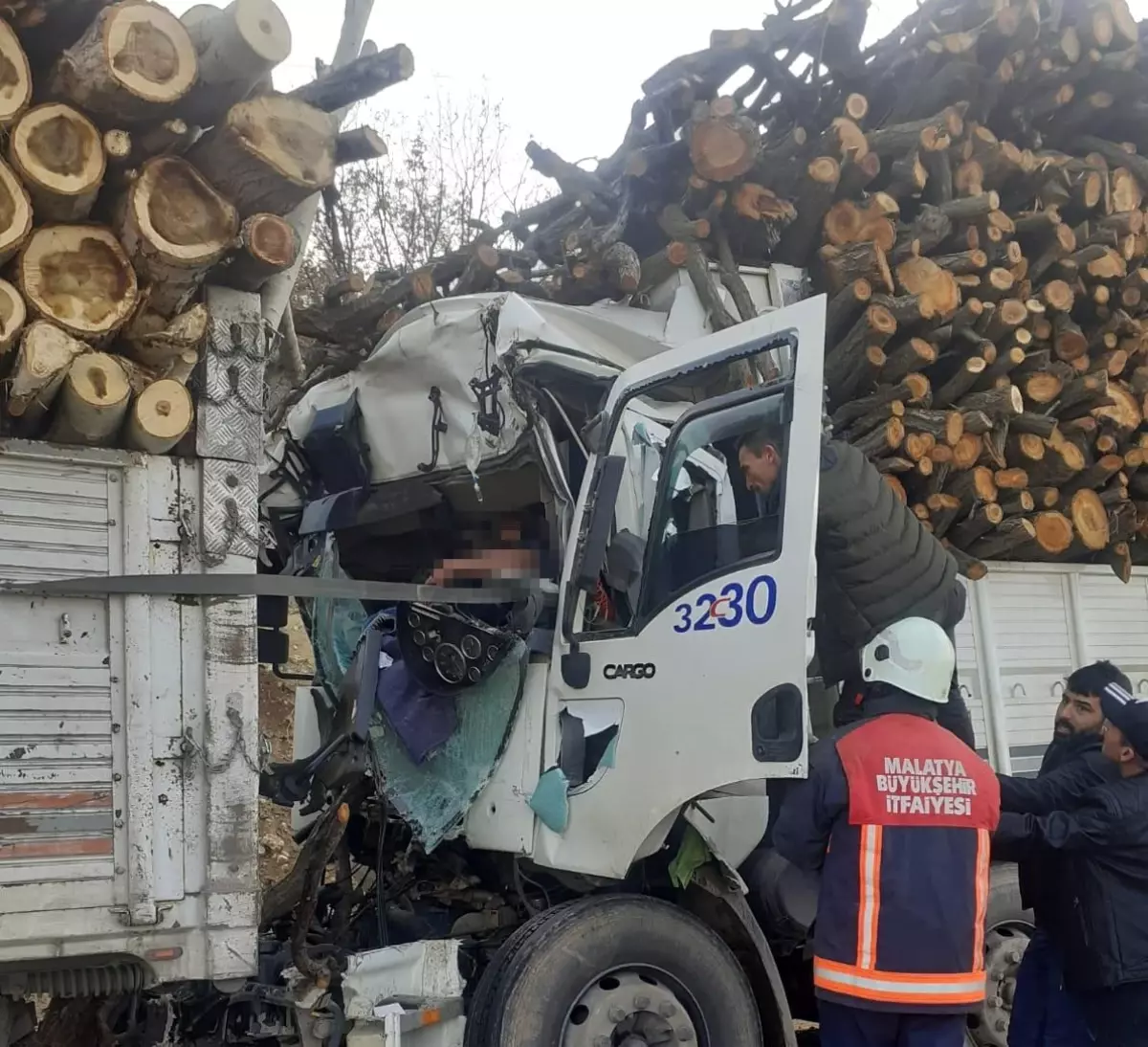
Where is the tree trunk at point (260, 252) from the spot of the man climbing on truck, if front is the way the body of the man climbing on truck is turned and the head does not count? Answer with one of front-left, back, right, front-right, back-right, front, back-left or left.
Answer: front-left

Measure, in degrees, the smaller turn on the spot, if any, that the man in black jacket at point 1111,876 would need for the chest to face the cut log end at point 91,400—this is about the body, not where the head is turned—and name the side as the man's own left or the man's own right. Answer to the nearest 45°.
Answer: approximately 45° to the man's own left

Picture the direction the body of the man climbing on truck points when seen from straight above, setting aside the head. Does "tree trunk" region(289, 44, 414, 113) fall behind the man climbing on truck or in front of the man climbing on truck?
in front

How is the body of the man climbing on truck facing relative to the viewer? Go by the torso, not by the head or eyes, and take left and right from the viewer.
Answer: facing to the left of the viewer

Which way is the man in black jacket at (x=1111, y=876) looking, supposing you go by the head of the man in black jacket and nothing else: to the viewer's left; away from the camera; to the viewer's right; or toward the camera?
to the viewer's left

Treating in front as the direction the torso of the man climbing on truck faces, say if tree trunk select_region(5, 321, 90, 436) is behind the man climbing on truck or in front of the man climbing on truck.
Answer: in front

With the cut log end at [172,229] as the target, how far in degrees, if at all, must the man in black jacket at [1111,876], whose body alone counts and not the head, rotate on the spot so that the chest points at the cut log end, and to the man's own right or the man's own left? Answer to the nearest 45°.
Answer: approximately 45° to the man's own left

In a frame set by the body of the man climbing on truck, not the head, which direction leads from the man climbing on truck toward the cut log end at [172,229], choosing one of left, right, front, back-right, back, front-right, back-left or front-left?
front-left

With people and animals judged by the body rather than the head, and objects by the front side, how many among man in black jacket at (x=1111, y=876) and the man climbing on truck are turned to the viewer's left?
2

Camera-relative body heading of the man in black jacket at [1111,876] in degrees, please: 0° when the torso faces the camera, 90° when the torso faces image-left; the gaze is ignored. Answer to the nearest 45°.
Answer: approximately 90°

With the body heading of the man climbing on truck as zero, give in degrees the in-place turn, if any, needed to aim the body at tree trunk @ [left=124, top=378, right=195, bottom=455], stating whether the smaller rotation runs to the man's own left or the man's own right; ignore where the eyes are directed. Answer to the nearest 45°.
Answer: approximately 45° to the man's own left
